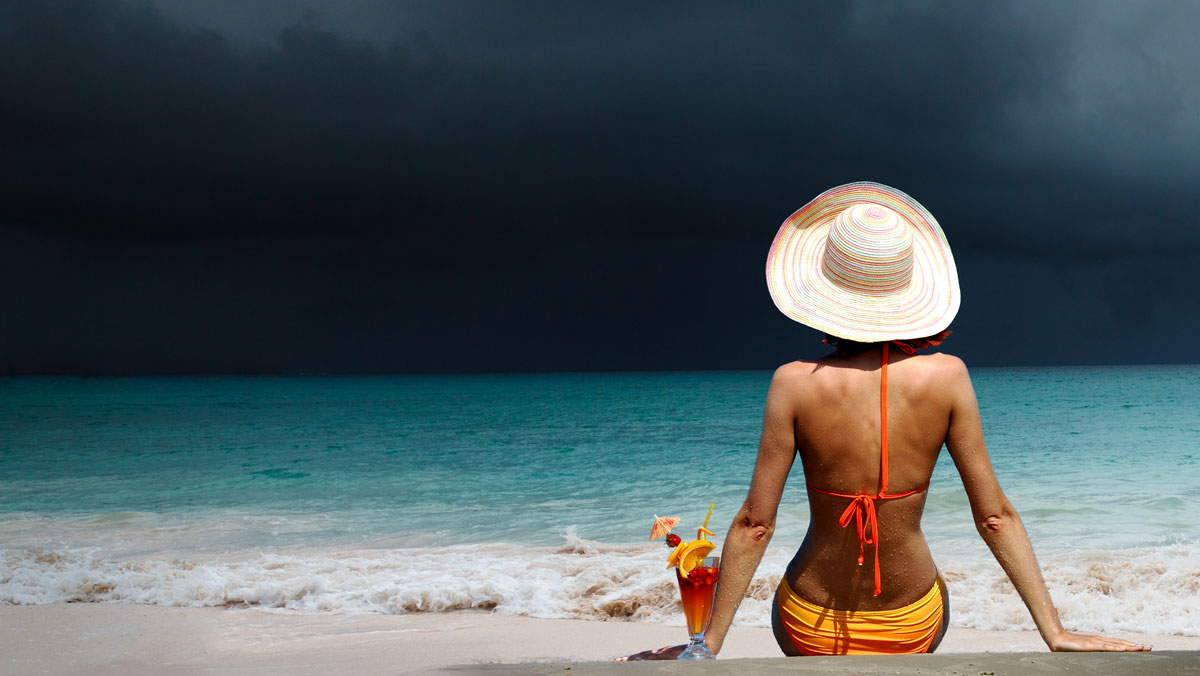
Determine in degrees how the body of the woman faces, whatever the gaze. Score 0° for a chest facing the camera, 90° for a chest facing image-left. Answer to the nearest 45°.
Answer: approximately 180°

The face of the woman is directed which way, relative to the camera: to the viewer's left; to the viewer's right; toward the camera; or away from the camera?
away from the camera
